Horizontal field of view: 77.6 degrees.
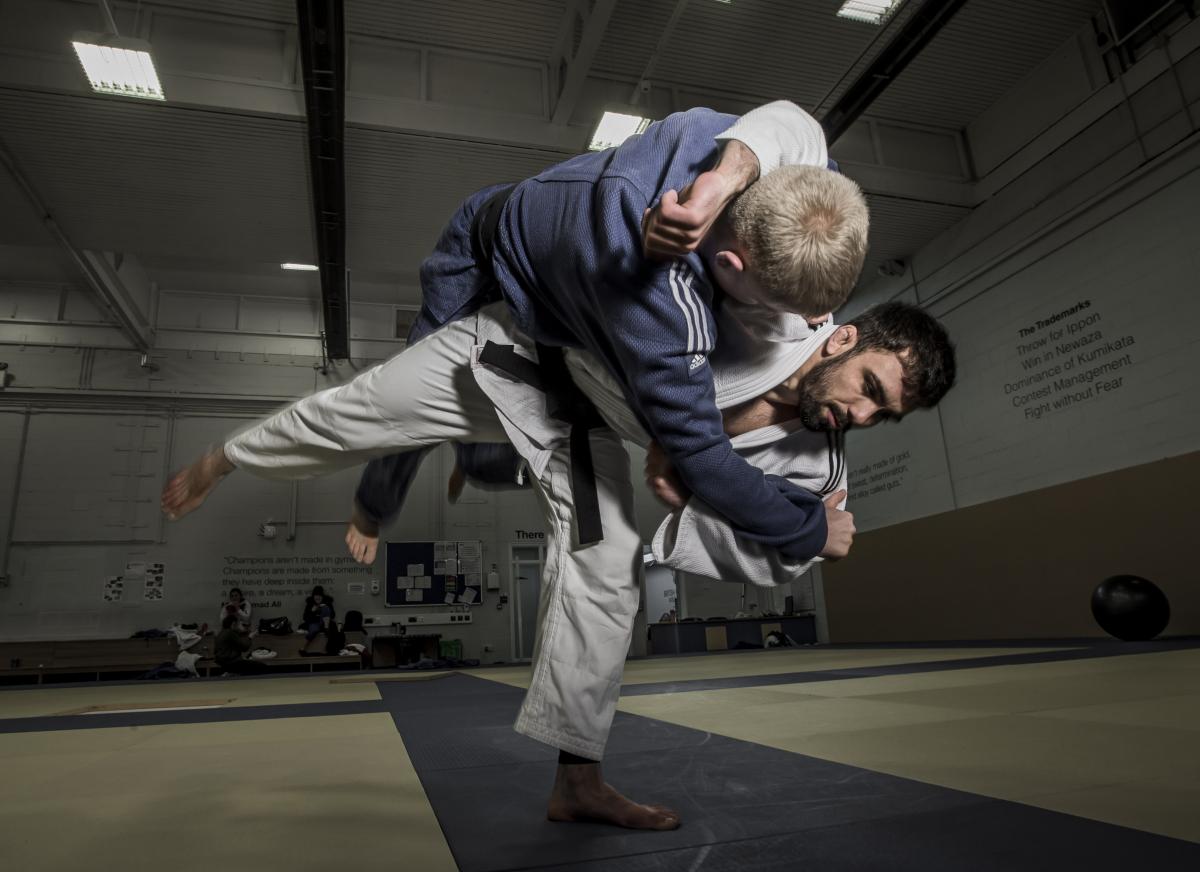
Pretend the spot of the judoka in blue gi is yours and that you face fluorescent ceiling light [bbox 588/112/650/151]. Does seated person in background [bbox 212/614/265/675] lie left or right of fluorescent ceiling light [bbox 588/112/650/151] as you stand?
left

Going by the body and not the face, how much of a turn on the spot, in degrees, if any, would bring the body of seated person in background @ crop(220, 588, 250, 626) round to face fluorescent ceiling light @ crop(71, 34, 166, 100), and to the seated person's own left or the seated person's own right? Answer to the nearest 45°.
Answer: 0° — they already face it

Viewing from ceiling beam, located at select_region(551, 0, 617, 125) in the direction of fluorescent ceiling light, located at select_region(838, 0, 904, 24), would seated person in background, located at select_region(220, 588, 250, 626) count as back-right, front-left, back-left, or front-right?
back-left

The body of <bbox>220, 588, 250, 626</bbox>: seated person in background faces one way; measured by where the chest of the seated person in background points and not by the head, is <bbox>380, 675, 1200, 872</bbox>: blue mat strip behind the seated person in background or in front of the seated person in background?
in front

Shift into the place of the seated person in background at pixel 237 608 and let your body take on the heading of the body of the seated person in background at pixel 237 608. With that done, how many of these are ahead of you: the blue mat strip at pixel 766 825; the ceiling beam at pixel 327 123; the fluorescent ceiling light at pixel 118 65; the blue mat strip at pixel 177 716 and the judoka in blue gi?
5

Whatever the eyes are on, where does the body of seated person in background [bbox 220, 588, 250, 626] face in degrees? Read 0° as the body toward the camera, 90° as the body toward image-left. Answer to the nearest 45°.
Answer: approximately 0°

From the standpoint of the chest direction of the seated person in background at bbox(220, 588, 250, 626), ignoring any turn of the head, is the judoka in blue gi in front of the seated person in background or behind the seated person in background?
in front

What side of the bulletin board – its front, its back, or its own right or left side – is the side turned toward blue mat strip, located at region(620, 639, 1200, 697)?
front

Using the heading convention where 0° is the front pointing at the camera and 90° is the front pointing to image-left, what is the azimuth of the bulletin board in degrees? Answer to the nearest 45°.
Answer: approximately 0°

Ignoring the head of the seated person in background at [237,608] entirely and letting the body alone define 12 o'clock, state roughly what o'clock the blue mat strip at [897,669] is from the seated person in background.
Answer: The blue mat strip is roughly at 11 o'clock from the seated person in background.

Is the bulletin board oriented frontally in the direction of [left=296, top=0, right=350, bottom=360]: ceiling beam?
yes

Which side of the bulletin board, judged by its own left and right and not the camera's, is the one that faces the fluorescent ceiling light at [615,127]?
front

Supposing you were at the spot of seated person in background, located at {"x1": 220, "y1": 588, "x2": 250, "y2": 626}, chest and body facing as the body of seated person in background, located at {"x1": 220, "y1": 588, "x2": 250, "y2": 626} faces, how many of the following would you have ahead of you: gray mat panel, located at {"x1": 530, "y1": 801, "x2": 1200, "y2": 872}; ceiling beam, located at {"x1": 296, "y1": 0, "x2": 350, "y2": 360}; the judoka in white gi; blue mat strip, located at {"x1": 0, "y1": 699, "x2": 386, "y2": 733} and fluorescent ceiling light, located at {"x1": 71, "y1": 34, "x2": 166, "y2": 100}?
5

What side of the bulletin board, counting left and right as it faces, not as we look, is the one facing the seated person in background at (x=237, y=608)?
right

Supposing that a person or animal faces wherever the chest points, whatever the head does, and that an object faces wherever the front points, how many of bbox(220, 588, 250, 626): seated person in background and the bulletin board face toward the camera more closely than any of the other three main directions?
2

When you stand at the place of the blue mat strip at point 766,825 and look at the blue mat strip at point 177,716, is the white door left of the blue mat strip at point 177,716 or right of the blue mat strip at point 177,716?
right
